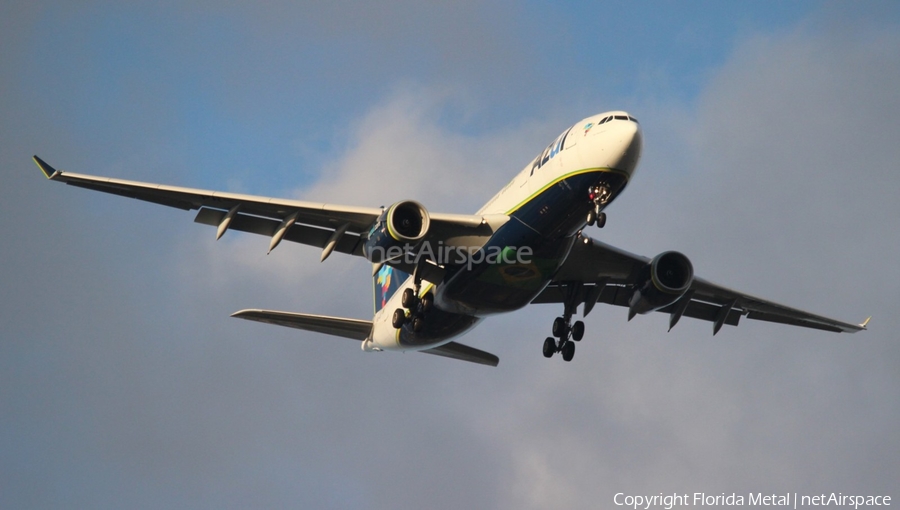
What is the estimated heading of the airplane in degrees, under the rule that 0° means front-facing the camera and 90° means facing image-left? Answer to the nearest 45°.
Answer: approximately 315°
